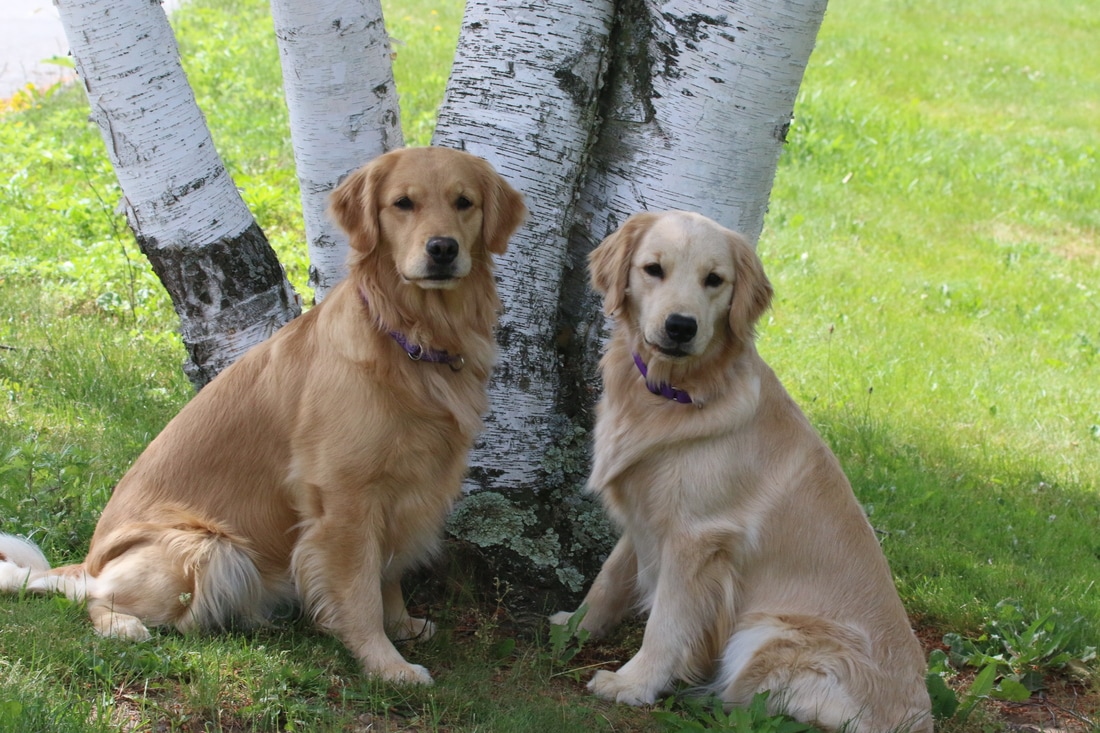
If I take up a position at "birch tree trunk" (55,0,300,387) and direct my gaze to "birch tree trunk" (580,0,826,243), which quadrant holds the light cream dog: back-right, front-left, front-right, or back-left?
front-right

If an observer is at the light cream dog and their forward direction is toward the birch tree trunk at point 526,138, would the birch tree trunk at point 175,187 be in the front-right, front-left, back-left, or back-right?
front-left

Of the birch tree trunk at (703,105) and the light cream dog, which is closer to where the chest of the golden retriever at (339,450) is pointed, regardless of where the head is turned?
the light cream dog

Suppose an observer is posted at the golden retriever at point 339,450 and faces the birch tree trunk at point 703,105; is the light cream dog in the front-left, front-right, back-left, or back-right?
front-right

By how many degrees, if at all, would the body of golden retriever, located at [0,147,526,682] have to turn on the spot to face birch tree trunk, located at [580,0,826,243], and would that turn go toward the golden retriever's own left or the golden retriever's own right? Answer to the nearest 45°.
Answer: approximately 90° to the golden retriever's own left

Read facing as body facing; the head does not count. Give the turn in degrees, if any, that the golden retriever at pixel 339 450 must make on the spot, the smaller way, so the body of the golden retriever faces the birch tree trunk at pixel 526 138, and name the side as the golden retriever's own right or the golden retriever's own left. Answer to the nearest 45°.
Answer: approximately 90° to the golden retriever's own left

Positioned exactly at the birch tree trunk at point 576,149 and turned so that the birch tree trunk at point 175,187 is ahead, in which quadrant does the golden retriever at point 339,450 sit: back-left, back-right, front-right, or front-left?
front-left

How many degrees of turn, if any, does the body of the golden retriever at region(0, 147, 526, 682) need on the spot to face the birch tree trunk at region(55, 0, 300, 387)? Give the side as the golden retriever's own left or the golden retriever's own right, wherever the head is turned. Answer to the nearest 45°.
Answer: approximately 180°

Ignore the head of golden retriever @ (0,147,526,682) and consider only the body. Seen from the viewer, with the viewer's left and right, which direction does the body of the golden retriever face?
facing the viewer and to the right of the viewer

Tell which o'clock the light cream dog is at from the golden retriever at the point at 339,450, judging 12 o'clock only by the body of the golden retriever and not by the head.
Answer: The light cream dog is roughly at 11 o'clock from the golden retriever.

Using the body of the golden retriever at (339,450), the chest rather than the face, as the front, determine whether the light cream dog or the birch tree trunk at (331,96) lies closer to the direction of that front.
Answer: the light cream dog

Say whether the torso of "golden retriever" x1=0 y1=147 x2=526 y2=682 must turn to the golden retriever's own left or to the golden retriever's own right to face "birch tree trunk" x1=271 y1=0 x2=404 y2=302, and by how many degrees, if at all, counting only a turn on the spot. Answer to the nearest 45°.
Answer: approximately 135° to the golden retriever's own left
